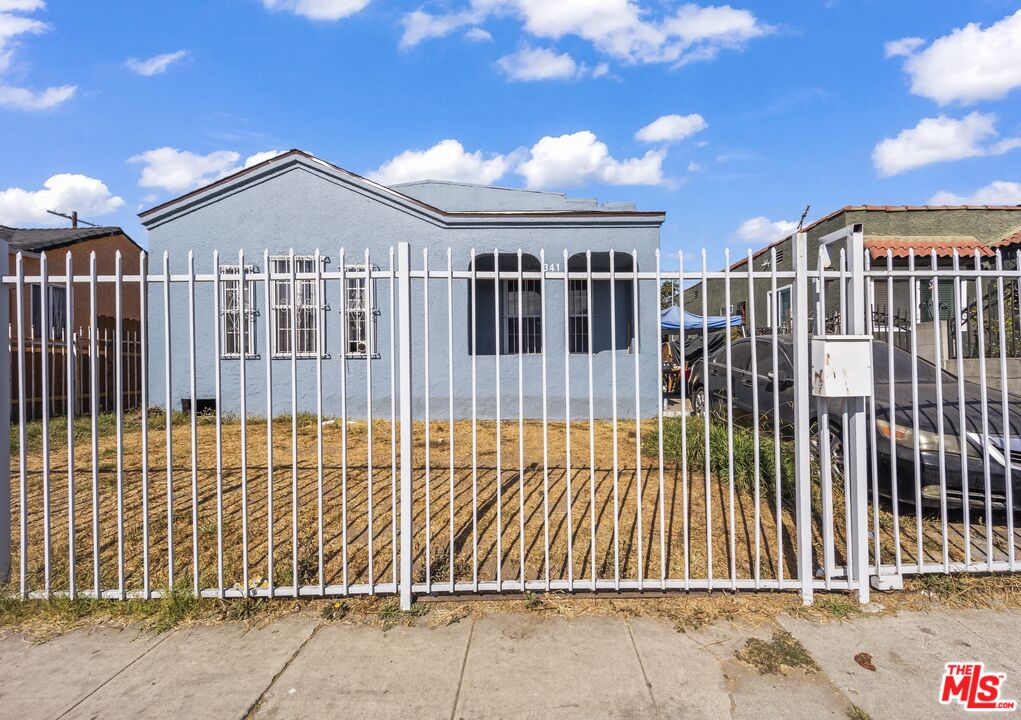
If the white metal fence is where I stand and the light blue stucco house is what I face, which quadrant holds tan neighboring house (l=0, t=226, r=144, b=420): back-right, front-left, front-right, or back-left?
front-left

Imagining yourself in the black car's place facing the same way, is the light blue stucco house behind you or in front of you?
behind

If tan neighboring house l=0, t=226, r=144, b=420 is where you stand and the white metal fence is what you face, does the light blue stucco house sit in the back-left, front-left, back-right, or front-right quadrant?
front-left

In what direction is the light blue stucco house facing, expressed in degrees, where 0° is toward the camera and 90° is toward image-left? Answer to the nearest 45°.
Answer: approximately 0°

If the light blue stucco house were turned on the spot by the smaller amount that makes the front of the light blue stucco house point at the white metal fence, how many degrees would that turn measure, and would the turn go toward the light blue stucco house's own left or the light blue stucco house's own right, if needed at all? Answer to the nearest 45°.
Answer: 0° — it already faces it

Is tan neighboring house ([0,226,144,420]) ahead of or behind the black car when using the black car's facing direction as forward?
behind

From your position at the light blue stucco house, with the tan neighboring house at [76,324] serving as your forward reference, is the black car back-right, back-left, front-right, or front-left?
back-left

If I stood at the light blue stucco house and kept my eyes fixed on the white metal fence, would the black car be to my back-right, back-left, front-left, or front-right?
front-left

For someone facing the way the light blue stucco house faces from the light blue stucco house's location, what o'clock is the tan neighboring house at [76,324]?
The tan neighboring house is roughly at 4 o'clock from the light blue stucco house.

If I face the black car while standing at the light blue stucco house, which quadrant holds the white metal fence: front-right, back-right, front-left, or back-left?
front-right

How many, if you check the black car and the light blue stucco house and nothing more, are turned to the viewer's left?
0

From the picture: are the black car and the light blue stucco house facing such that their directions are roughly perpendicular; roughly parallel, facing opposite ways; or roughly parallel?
roughly parallel

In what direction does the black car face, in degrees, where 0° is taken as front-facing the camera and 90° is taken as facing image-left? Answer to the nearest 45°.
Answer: approximately 315°
